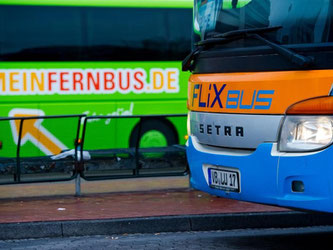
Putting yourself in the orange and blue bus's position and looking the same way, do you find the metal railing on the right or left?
on its right

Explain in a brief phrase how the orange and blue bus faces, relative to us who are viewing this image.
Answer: facing the viewer and to the left of the viewer
